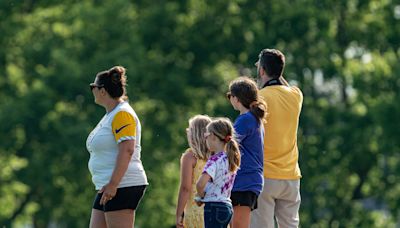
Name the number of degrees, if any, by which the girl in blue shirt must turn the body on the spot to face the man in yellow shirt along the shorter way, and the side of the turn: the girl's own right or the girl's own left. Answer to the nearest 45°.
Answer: approximately 135° to the girl's own right

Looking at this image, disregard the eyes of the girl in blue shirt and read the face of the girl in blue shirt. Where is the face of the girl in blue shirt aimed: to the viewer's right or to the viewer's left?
to the viewer's left

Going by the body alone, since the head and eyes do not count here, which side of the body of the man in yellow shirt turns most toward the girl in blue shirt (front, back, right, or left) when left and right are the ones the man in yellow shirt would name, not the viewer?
left

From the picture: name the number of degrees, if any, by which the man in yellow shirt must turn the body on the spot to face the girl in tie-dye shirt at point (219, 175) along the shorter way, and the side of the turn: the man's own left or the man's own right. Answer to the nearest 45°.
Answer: approximately 90° to the man's own left

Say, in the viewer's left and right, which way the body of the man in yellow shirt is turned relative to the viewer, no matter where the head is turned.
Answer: facing away from the viewer and to the left of the viewer

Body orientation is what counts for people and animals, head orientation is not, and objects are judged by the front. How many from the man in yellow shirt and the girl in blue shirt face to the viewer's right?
0
